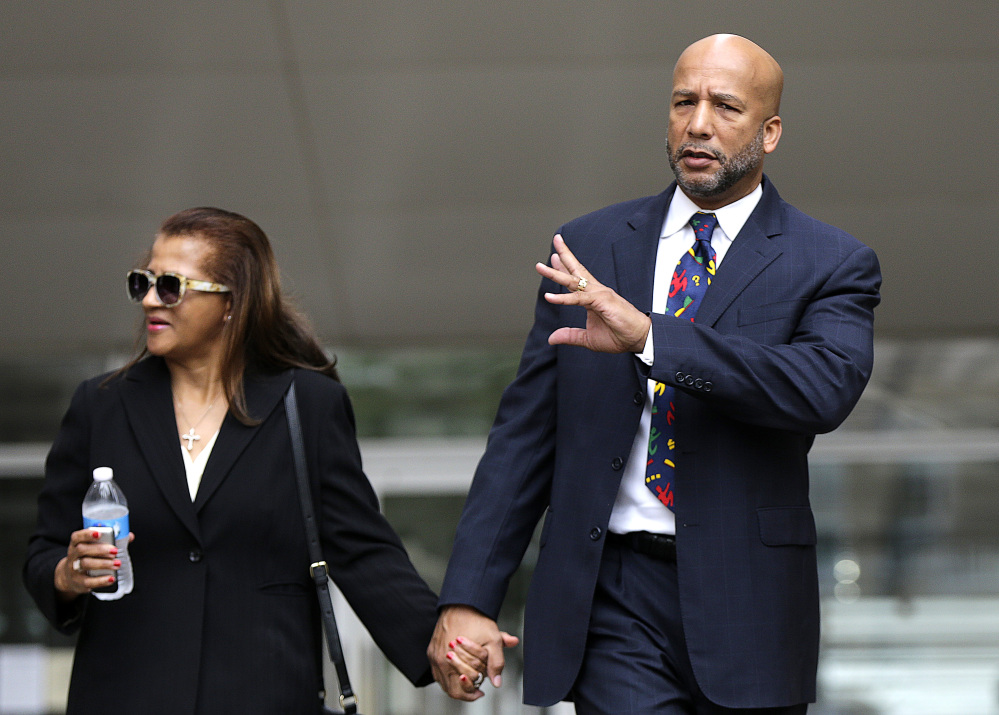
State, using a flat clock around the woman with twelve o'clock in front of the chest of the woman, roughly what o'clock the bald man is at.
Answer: The bald man is roughly at 10 o'clock from the woman.

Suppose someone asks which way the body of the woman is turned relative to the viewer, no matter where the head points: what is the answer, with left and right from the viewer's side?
facing the viewer

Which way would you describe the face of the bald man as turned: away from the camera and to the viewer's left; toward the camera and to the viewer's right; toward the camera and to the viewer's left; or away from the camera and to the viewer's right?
toward the camera and to the viewer's left
